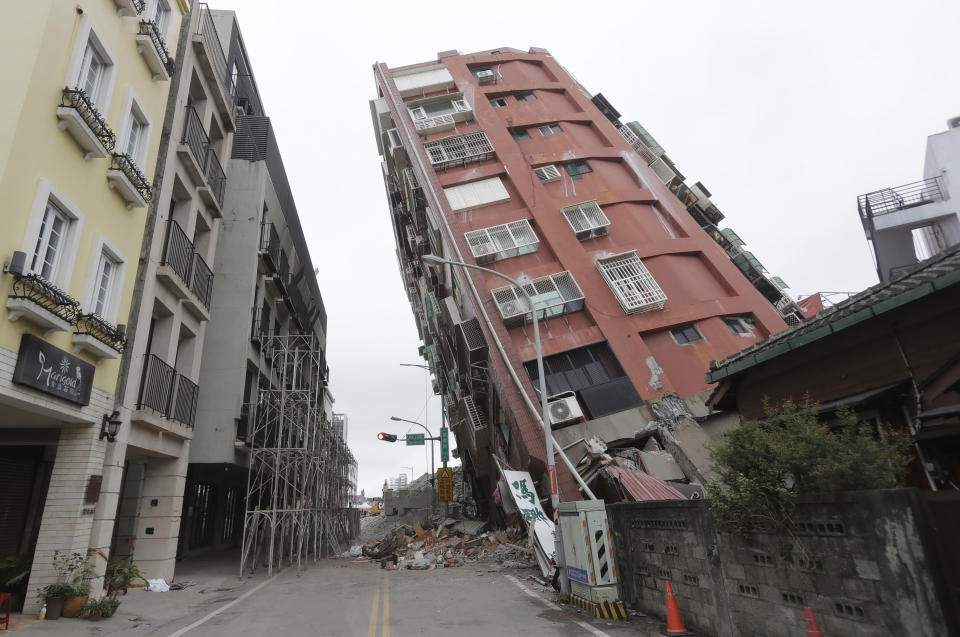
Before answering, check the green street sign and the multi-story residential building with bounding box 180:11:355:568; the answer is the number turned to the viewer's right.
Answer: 1

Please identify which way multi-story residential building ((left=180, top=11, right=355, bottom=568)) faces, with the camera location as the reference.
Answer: facing to the right of the viewer

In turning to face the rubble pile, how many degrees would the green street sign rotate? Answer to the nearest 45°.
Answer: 0° — it already faces it

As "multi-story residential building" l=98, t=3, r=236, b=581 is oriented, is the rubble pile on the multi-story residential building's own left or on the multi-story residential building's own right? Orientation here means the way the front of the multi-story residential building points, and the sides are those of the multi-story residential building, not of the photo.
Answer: on the multi-story residential building's own left

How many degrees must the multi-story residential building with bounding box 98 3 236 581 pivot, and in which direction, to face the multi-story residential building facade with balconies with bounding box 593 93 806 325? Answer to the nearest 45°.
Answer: approximately 45° to its left

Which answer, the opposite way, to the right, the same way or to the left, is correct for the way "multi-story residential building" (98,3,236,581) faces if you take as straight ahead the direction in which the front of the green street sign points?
to the left

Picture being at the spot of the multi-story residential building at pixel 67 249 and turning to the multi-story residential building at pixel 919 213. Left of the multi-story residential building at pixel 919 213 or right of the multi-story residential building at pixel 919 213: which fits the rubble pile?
left

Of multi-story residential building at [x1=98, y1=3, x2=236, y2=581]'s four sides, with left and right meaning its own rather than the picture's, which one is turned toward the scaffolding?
left

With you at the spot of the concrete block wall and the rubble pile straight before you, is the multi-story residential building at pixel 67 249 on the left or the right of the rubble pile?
left

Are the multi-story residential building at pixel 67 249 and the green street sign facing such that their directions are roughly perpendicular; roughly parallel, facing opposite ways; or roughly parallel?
roughly perpendicular

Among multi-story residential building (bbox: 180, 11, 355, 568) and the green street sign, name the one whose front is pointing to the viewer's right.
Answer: the multi-story residential building
